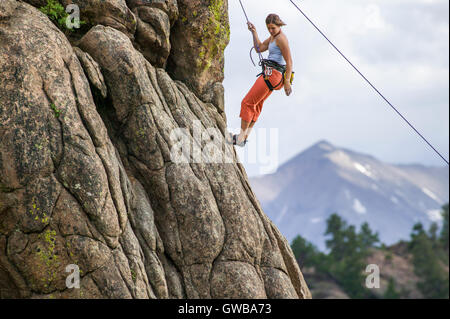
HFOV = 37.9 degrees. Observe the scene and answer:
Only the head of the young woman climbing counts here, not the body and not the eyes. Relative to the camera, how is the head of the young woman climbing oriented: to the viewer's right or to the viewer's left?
to the viewer's left

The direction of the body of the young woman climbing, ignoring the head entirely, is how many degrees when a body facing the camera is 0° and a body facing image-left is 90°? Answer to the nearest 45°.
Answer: approximately 45°
